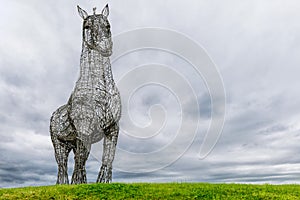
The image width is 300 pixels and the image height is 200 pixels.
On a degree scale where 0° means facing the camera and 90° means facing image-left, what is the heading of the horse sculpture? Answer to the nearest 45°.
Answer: approximately 315°
